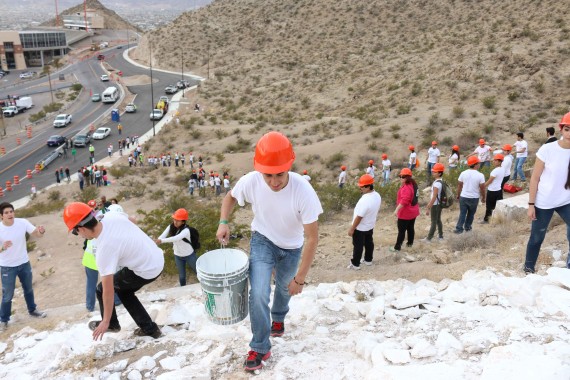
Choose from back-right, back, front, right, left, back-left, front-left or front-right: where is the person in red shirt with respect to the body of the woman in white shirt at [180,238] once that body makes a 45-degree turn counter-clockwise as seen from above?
left

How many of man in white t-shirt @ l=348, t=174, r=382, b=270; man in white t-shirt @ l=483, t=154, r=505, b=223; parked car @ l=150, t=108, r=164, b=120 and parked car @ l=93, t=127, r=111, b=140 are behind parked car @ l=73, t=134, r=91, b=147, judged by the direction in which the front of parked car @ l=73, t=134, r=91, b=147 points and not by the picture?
2

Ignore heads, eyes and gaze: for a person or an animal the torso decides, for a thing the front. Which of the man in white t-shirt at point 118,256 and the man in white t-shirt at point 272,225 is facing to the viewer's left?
the man in white t-shirt at point 118,256

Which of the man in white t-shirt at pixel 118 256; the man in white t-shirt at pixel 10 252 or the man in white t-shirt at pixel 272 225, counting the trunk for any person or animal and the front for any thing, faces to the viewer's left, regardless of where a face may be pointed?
the man in white t-shirt at pixel 118 256

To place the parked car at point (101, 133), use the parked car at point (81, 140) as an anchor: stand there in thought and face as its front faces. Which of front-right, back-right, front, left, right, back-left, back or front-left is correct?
back

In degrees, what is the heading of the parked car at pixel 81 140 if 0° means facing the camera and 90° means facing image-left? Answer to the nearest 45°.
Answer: approximately 45°

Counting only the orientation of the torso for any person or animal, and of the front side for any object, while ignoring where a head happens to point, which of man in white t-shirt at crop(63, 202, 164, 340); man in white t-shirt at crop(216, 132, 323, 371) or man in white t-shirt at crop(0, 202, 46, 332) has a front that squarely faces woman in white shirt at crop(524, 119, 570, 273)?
man in white t-shirt at crop(0, 202, 46, 332)

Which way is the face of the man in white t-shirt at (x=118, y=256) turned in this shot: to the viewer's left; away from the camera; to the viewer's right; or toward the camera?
to the viewer's left

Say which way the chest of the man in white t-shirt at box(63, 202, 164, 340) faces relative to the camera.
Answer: to the viewer's left

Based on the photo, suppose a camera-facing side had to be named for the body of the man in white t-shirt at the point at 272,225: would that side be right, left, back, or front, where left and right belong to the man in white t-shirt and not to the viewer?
front

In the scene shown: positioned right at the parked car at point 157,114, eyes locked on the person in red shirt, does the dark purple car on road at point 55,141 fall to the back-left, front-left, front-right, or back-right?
front-right
